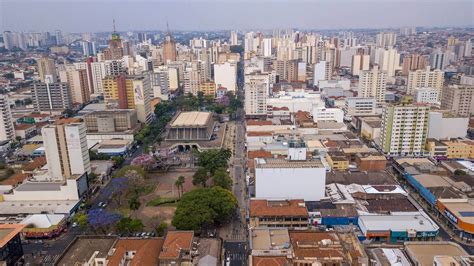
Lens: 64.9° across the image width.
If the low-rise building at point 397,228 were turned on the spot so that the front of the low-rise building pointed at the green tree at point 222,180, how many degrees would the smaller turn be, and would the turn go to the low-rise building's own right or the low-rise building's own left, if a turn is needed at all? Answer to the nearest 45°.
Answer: approximately 90° to the low-rise building's own right

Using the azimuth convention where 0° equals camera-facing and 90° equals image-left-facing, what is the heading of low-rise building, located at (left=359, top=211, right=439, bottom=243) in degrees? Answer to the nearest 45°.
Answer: approximately 0°

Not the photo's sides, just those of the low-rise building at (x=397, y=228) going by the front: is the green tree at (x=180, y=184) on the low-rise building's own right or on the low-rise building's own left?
on the low-rise building's own right

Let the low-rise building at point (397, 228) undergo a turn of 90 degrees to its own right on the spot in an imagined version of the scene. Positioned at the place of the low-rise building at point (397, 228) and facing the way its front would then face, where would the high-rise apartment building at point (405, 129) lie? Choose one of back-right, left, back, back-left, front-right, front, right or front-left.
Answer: right

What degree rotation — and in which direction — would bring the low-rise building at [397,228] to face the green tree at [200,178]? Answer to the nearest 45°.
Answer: approximately 90° to its right

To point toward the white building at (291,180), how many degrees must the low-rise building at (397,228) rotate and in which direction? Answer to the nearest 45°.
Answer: approximately 90° to its right

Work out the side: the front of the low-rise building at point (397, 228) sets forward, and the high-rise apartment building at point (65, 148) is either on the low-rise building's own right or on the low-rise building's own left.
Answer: on the low-rise building's own right
